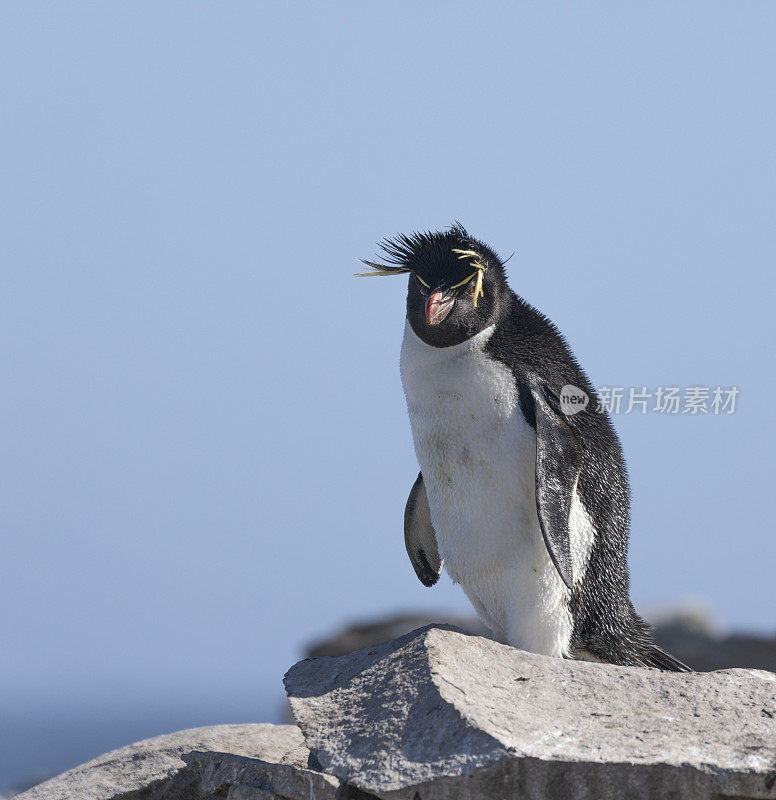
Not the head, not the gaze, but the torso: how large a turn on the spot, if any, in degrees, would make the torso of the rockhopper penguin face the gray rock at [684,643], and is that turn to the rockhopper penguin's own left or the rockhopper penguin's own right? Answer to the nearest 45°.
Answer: approximately 135° to the rockhopper penguin's own right

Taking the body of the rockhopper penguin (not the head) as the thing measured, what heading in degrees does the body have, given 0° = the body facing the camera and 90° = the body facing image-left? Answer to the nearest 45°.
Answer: approximately 45°

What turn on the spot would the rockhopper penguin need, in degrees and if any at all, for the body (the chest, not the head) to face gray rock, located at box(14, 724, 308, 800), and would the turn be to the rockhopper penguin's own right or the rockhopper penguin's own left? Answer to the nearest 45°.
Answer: approximately 45° to the rockhopper penguin's own right
